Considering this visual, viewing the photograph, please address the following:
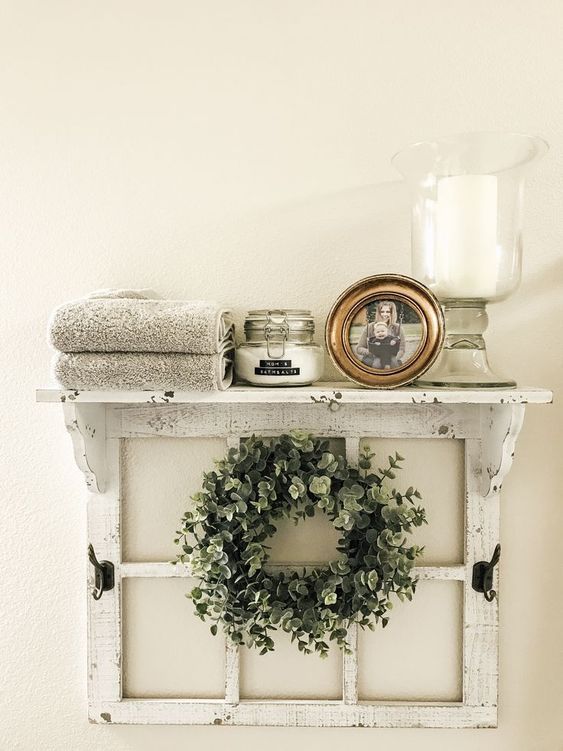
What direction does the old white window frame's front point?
toward the camera

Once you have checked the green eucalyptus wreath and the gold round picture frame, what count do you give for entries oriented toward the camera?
2

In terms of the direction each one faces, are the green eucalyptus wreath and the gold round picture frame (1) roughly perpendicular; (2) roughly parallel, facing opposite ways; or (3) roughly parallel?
roughly parallel
